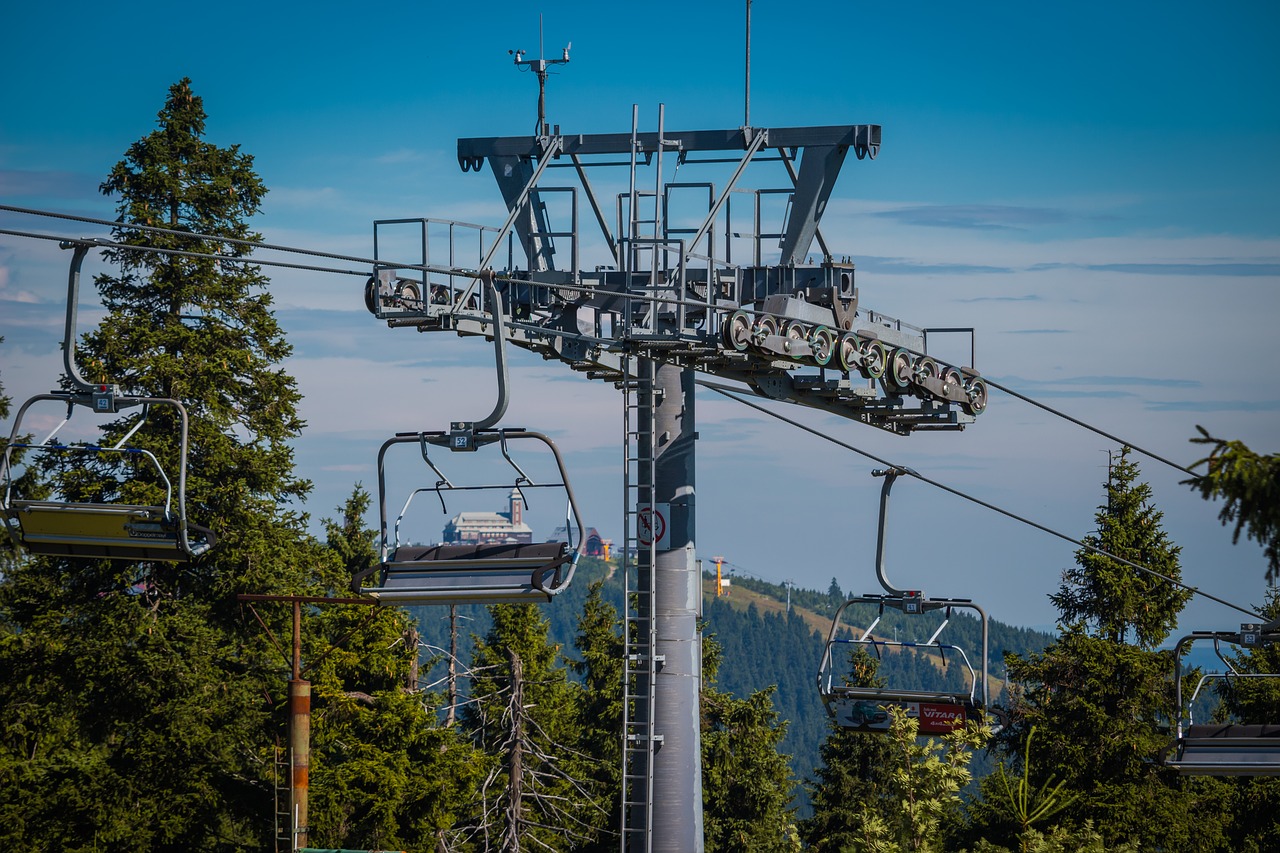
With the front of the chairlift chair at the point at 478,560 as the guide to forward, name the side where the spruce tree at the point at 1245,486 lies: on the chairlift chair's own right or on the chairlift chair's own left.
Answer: on the chairlift chair's own left

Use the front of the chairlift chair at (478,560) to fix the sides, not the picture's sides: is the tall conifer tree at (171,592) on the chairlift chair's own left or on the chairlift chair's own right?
on the chairlift chair's own right

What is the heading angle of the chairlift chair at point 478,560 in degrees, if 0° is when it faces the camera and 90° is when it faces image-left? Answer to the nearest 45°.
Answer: approximately 45°

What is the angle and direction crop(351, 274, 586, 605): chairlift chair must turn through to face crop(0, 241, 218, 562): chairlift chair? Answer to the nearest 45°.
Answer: approximately 45° to its right

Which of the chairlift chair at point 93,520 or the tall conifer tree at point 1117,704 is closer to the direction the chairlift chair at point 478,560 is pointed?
the chairlift chair
